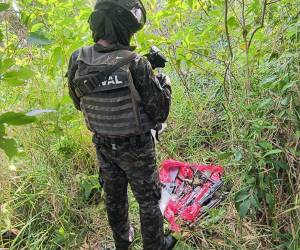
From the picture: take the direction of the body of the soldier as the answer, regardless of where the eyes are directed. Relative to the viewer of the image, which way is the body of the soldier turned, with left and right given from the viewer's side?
facing away from the viewer and to the right of the viewer
